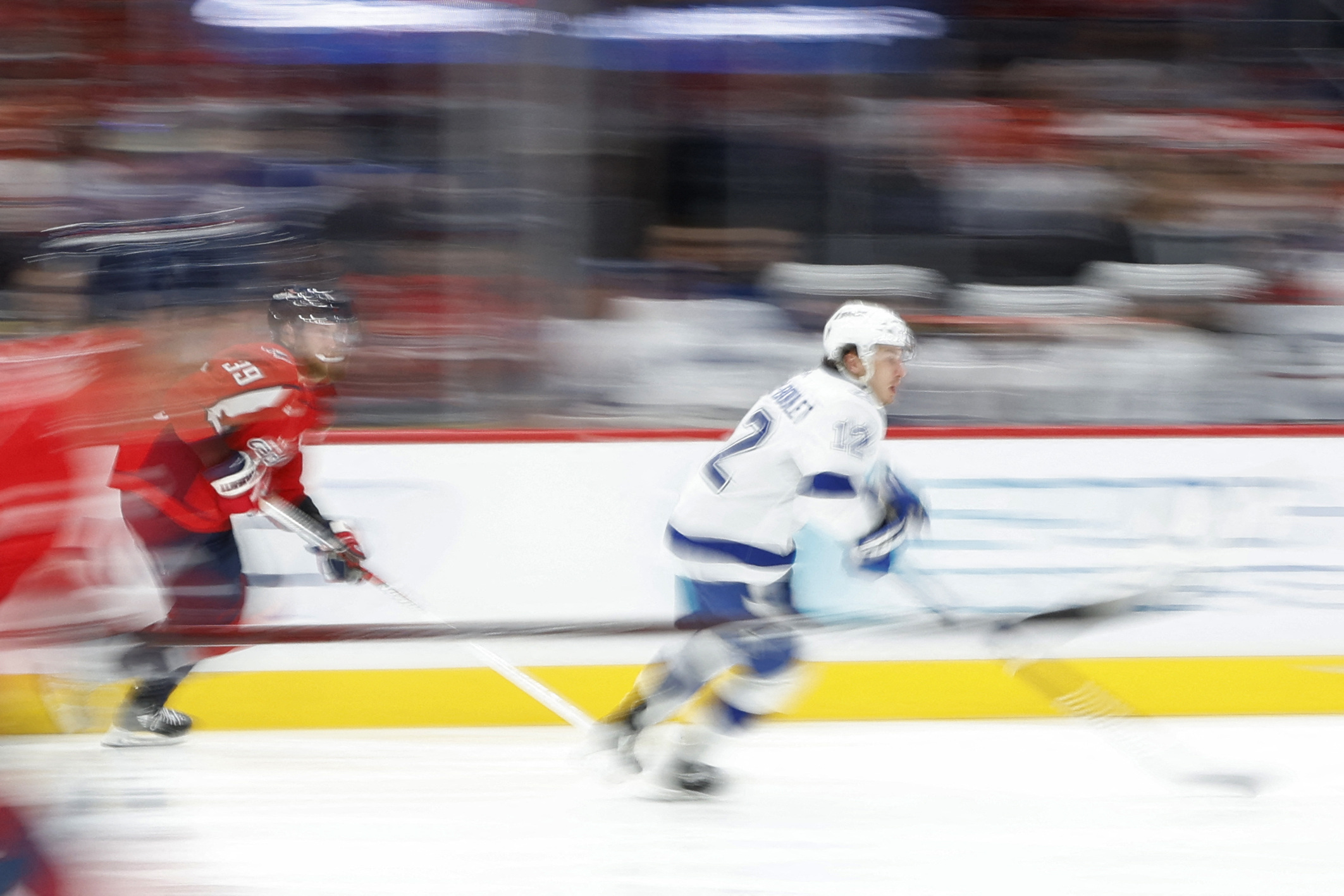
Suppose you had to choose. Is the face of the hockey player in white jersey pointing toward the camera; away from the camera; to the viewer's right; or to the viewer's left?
to the viewer's right

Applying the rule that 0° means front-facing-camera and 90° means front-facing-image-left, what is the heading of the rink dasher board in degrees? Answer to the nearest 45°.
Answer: approximately 0°

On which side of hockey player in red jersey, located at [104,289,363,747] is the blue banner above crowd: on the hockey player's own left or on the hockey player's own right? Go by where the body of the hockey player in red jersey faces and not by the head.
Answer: on the hockey player's own left

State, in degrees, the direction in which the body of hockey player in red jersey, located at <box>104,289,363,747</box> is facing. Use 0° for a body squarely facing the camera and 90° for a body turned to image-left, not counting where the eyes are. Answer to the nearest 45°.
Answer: approximately 315°

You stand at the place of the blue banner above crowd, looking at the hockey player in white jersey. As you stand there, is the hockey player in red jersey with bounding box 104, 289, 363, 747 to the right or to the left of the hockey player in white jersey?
right
